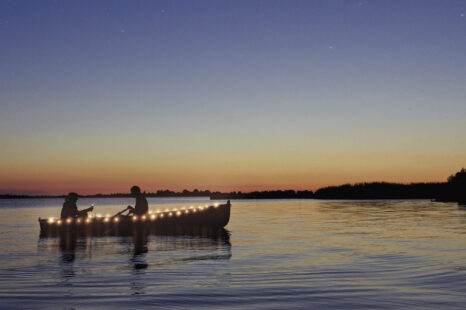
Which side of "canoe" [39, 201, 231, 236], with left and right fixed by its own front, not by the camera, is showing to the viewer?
right
